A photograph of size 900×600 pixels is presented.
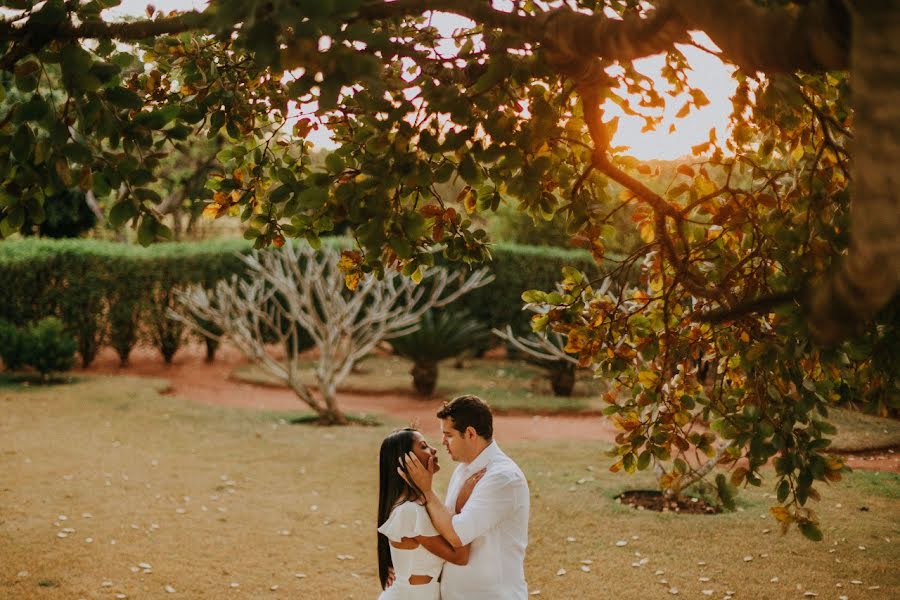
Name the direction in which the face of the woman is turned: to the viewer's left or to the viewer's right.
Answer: to the viewer's right

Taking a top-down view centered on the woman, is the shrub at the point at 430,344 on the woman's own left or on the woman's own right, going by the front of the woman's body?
on the woman's own left

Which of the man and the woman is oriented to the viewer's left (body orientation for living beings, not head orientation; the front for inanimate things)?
the man

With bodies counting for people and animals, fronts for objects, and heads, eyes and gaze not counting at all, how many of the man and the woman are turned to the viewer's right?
1

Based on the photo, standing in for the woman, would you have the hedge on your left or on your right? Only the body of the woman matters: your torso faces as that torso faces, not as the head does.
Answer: on your left

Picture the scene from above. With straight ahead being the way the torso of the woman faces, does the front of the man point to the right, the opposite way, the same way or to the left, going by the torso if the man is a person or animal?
the opposite way

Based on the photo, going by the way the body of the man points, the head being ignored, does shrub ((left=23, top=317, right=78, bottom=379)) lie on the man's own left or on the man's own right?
on the man's own right

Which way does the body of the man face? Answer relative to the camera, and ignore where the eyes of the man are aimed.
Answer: to the viewer's left

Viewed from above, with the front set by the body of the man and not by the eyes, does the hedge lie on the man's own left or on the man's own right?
on the man's own right

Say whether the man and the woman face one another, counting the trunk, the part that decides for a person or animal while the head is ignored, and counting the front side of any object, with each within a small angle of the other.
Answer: yes

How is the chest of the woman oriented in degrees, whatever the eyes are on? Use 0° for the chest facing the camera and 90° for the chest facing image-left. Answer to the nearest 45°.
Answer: approximately 270°
